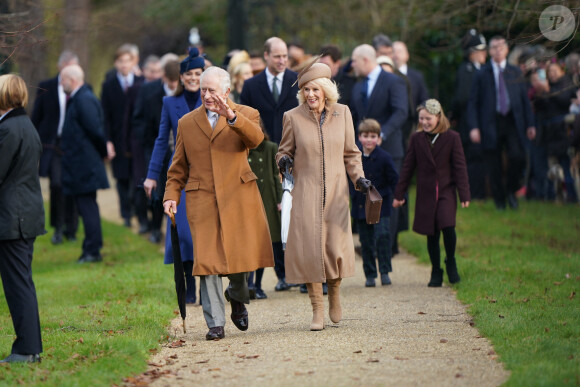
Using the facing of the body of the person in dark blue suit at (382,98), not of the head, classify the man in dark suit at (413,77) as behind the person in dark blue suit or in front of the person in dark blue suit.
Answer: behind

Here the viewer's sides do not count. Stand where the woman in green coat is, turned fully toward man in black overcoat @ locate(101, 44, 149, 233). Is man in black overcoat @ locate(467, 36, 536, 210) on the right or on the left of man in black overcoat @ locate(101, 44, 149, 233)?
right

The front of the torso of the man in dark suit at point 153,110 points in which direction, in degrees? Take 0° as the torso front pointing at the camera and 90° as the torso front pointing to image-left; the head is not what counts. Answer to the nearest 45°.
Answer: approximately 315°

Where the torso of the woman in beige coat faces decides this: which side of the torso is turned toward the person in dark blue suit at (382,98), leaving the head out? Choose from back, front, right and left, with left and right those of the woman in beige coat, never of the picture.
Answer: back

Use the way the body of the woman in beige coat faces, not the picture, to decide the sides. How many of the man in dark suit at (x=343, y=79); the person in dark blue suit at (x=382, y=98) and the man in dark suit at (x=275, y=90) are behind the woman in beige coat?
3

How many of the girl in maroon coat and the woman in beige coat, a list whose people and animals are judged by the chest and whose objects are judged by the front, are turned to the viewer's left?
0

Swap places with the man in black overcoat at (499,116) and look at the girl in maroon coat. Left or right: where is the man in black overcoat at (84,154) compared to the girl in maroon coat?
right
